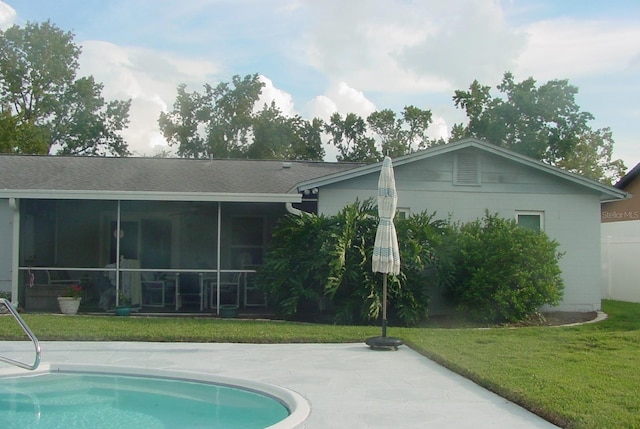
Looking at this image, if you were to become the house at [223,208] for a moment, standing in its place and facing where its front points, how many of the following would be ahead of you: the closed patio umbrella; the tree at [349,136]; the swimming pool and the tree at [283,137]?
2
